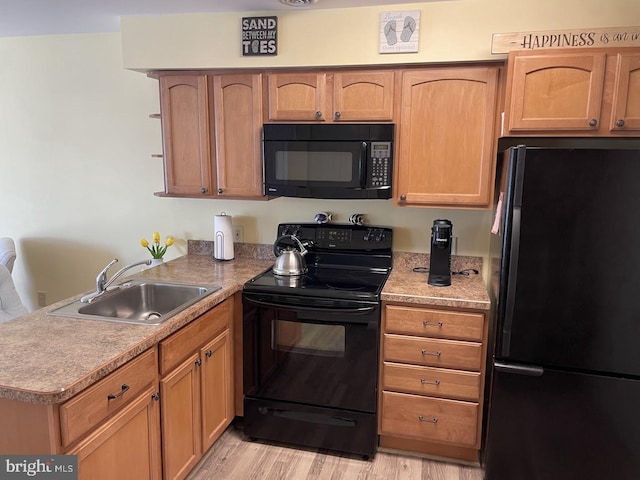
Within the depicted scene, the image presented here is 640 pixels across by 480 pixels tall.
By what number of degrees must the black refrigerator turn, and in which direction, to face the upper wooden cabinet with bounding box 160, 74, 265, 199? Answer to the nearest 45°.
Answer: approximately 90° to its right

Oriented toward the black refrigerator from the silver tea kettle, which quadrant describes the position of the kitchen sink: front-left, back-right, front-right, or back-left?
back-right

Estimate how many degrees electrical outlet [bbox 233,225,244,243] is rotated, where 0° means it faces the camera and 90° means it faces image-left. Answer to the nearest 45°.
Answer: approximately 0°

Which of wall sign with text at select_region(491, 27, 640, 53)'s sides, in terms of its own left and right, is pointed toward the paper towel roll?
right

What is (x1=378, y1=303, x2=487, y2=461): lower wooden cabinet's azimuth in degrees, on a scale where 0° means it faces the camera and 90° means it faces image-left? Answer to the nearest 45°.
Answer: approximately 0°

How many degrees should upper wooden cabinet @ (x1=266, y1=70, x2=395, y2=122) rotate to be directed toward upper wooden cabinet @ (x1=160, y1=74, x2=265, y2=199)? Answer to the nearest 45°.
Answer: approximately 90° to its right
